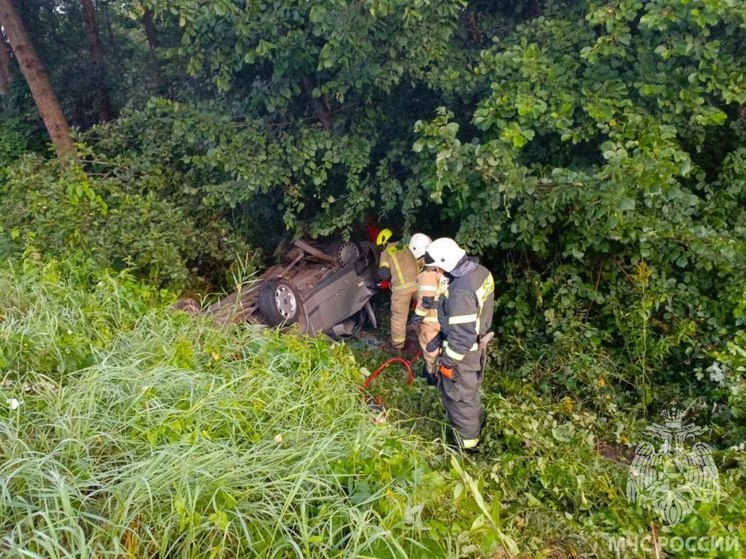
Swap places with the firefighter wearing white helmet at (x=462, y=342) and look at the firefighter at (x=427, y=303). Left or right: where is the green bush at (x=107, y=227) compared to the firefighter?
left

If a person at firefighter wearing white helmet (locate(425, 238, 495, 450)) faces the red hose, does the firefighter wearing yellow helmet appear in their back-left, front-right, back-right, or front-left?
front-right

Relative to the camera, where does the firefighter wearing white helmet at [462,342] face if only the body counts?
to the viewer's left

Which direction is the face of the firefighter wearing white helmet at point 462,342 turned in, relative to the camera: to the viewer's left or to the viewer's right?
to the viewer's left
